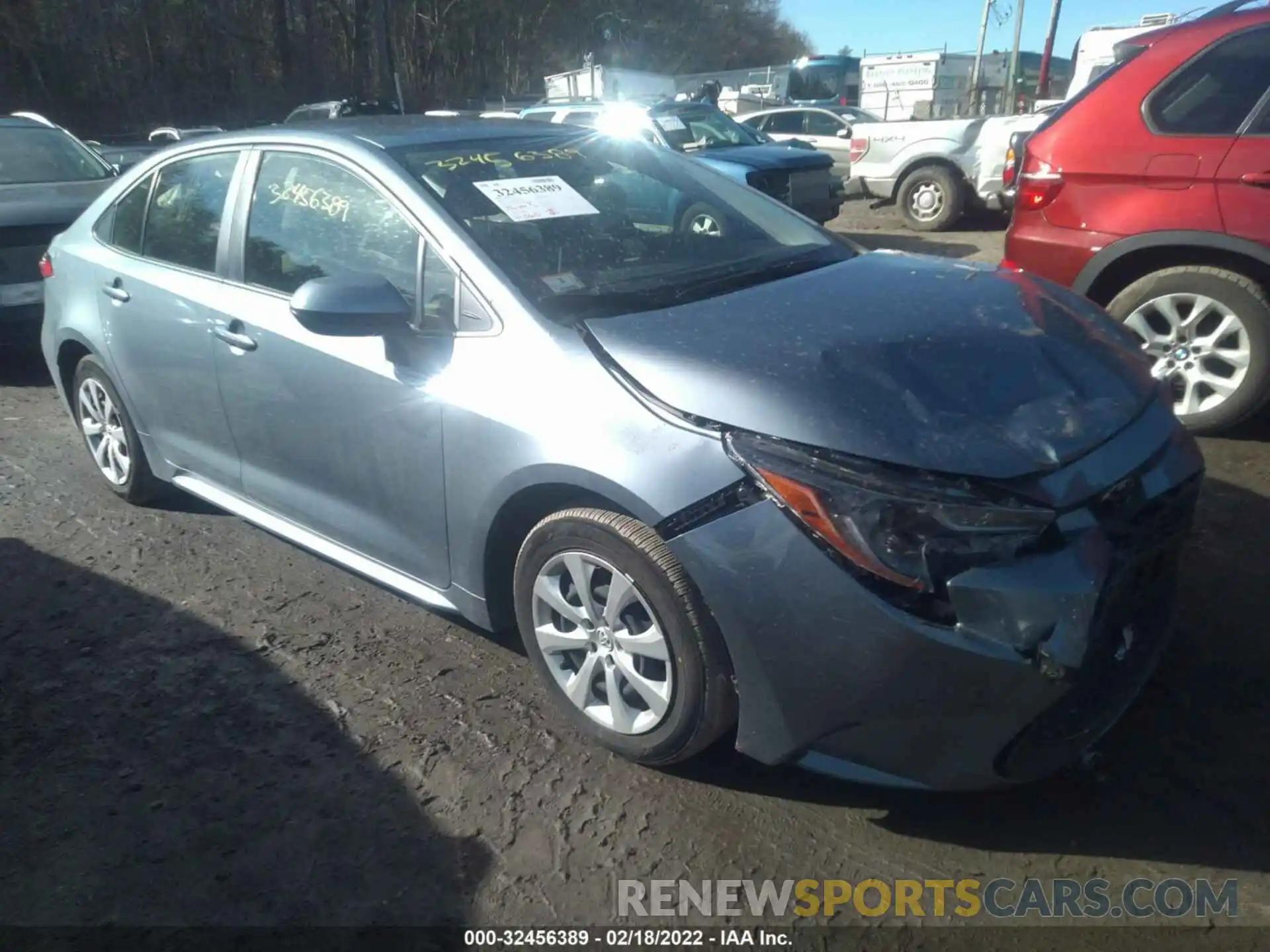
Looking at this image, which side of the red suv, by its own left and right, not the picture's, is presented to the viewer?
right

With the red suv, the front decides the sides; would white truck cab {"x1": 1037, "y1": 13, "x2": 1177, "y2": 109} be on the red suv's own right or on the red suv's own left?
on the red suv's own left

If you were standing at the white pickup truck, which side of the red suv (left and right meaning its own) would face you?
left
